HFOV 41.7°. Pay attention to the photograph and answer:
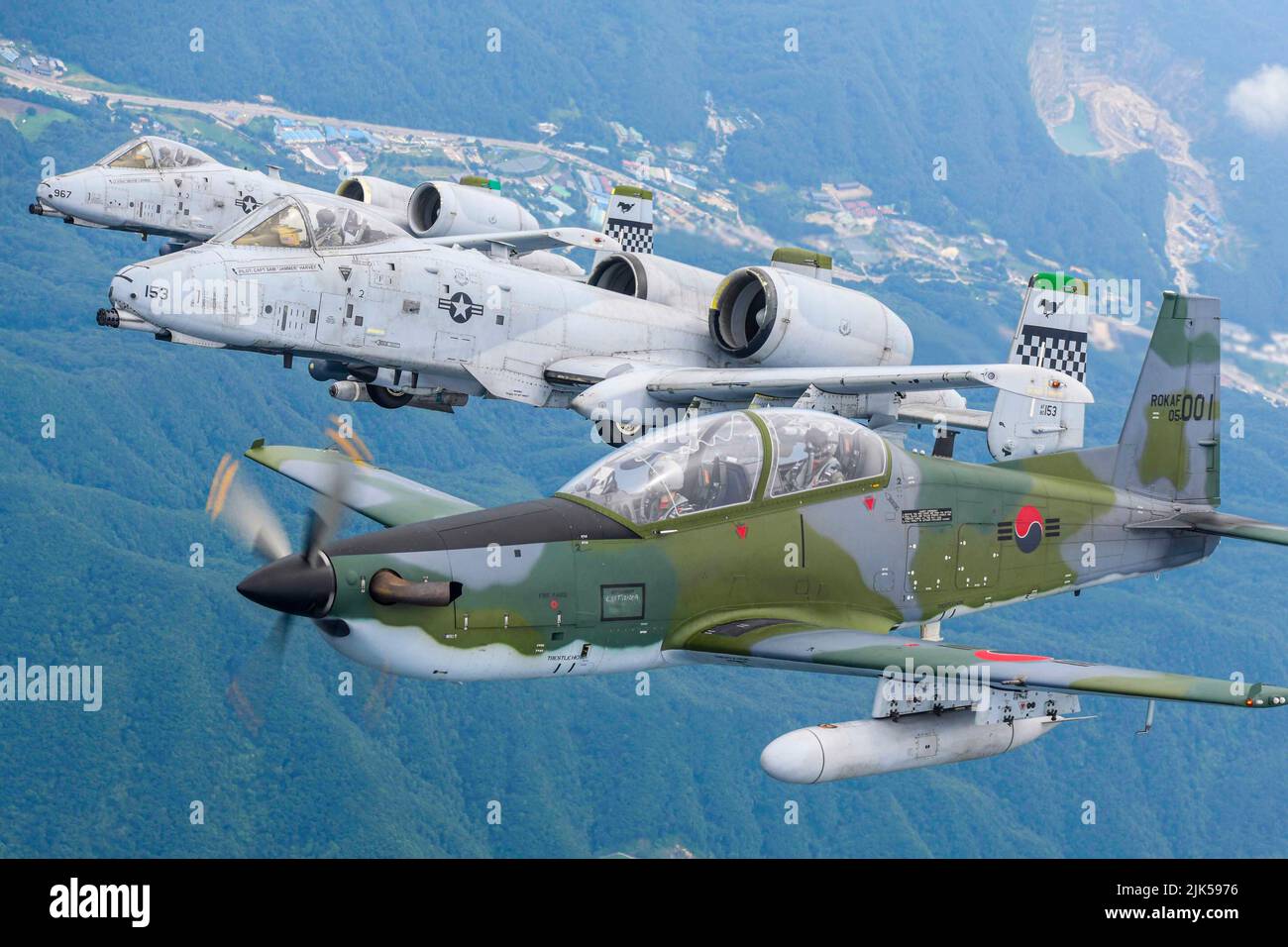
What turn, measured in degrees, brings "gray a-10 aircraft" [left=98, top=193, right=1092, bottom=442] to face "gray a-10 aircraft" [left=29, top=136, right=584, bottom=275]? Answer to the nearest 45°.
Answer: approximately 90° to its right

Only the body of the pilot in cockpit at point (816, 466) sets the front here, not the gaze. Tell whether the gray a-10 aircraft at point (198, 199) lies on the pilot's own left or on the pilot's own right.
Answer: on the pilot's own right

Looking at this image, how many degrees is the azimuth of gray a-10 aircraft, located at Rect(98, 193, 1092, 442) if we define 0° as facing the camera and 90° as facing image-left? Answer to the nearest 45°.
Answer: approximately 45°

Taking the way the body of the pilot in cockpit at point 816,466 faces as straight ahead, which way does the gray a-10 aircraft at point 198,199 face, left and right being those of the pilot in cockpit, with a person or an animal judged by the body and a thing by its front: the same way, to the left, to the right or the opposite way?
the same way

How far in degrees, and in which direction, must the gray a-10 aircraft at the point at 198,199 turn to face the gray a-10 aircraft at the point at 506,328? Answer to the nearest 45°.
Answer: approximately 90° to its left

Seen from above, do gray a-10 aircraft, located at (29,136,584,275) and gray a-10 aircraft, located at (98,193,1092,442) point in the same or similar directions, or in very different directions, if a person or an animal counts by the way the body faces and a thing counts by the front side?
same or similar directions

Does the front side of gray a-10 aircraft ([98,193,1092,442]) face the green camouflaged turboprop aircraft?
no

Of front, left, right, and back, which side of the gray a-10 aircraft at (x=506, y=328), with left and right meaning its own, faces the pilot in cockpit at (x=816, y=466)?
left

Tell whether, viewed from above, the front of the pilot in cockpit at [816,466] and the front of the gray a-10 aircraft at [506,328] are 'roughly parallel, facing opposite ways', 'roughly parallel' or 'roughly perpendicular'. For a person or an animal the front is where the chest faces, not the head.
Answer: roughly parallel

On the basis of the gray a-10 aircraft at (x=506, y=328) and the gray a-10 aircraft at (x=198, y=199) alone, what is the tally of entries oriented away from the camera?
0

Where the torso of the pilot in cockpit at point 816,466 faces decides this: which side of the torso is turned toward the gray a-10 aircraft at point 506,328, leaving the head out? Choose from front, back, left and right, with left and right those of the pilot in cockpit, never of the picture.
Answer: right

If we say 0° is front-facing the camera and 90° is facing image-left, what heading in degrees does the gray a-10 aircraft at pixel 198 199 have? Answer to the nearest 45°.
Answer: approximately 45°

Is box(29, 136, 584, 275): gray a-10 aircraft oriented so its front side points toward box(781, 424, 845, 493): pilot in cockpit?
no

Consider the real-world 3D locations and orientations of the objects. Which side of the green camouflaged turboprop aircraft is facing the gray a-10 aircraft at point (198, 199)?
right

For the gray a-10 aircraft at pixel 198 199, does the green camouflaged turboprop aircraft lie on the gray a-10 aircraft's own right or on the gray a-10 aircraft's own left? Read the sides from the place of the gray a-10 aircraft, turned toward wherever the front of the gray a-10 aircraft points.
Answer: on the gray a-10 aircraft's own left

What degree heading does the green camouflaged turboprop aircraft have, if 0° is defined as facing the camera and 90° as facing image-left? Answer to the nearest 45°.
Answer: approximately 45°

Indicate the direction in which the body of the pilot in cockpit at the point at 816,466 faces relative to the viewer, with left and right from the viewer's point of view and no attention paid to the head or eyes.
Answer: facing the viewer and to the left of the viewer
